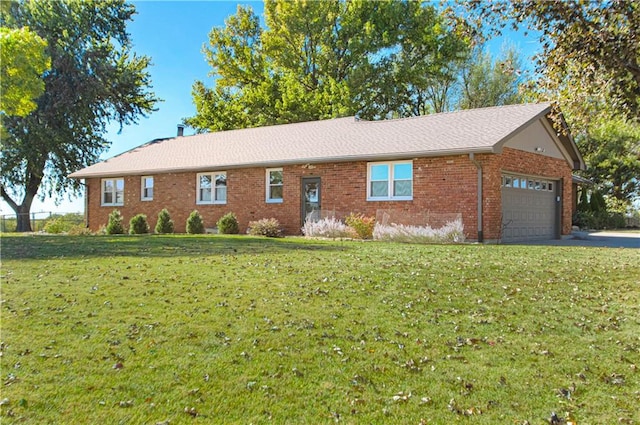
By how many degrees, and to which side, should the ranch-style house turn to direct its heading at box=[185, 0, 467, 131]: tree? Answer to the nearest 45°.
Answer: approximately 135° to its right

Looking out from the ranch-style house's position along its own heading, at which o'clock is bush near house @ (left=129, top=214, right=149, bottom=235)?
The bush near house is roughly at 2 o'clock from the ranch-style house.

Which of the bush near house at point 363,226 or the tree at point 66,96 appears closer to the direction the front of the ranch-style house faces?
the bush near house

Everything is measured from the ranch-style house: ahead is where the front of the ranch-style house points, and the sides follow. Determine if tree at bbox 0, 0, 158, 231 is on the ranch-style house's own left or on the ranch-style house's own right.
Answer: on the ranch-style house's own right

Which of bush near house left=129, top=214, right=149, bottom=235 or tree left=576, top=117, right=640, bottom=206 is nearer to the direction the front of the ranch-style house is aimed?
the bush near house

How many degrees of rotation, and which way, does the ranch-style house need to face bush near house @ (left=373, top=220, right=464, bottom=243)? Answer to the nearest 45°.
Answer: approximately 45° to its left

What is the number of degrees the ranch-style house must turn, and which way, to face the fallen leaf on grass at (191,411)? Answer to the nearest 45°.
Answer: approximately 45° to its left

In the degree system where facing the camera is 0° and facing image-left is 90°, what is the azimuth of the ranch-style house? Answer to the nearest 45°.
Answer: approximately 45°
